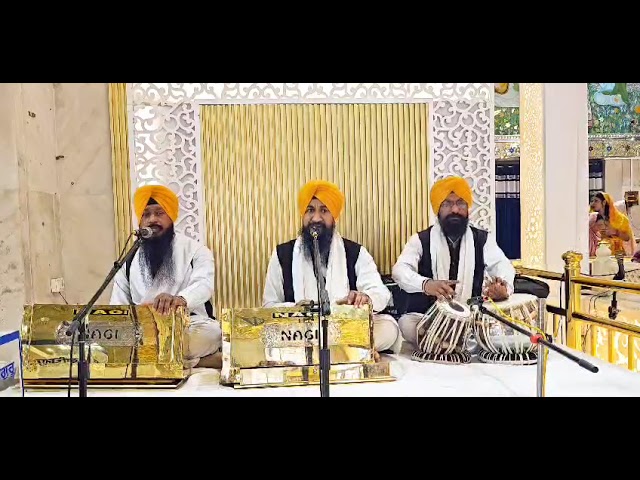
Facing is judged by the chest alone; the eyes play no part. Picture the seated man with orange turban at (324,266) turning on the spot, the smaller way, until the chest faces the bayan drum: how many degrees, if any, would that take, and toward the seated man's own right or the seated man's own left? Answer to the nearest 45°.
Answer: approximately 90° to the seated man's own left

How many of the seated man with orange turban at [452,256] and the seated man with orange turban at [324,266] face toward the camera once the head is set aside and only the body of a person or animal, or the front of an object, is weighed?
2

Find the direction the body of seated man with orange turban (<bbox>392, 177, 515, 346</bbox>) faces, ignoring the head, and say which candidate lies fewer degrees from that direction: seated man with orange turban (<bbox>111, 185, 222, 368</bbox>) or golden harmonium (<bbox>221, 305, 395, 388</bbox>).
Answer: the golden harmonium
